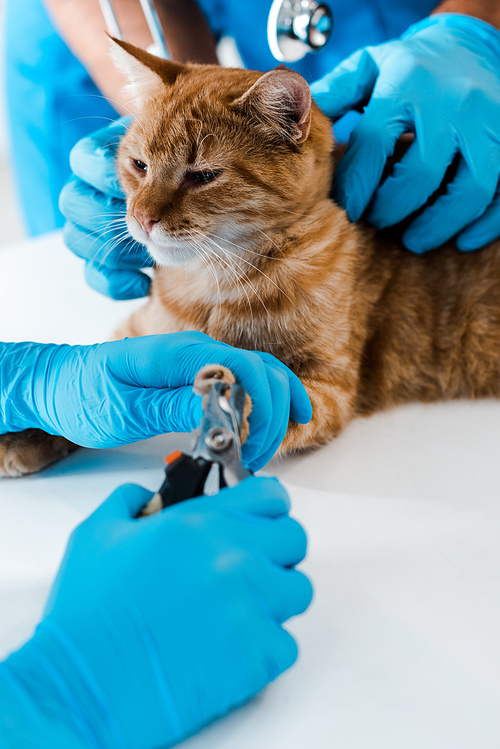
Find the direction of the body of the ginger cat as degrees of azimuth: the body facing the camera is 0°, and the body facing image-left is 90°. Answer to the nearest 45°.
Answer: approximately 45°
